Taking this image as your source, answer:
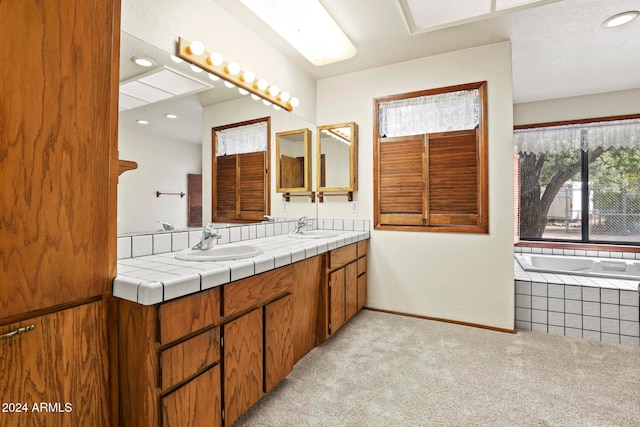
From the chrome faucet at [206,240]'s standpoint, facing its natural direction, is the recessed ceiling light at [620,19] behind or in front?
in front

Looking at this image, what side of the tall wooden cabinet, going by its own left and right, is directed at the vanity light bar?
left

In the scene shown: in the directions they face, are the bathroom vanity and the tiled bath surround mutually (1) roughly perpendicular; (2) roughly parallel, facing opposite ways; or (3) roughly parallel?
roughly perpendicular

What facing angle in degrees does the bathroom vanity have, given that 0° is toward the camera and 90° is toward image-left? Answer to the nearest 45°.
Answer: approximately 315°

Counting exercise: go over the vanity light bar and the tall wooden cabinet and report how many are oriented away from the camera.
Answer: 0

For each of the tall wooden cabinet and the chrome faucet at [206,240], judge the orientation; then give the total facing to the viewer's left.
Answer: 0

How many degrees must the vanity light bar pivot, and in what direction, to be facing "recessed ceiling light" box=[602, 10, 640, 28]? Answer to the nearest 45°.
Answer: approximately 45° to its left

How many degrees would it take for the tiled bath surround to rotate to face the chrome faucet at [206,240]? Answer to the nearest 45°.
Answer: approximately 45° to its right

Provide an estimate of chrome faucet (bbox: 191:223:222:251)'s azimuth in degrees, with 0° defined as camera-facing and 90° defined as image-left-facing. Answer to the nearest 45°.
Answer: approximately 315°

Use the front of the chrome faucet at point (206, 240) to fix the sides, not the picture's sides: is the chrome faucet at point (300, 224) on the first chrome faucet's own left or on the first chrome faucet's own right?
on the first chrome faucet's own left

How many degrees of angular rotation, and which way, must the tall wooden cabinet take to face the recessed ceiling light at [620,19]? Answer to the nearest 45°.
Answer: approximately 45° to its left

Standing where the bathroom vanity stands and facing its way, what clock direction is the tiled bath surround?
The tiled bath surround is roughly at 10 o'clock from the bathroom vanity.

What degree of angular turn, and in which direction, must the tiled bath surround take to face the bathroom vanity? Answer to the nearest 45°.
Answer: approximately 45° to its right

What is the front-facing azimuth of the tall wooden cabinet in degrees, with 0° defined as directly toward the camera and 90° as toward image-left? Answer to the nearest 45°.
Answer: approximately 315°
